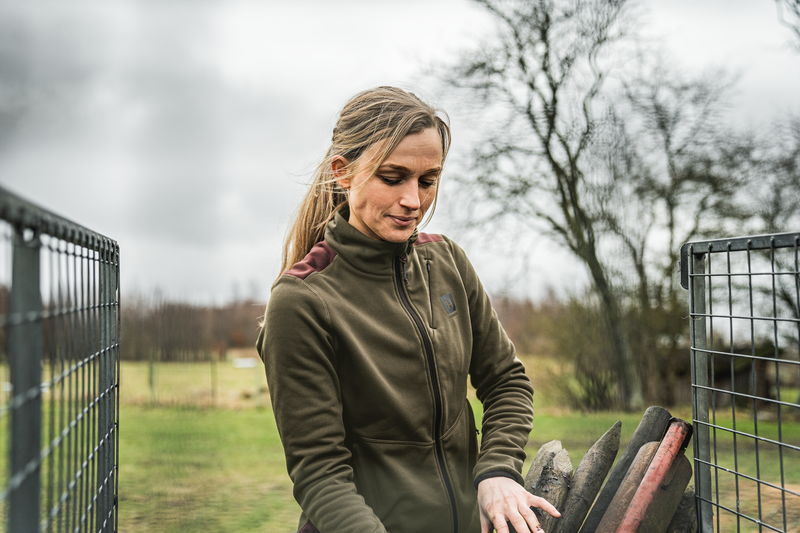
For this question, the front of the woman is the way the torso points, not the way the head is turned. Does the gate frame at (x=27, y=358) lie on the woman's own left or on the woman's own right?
on the woman's own right

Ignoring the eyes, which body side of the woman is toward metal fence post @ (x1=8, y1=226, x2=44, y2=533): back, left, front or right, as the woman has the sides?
right

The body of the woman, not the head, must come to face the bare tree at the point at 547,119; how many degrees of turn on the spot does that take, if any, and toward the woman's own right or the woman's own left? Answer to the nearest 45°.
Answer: approximately 135° to the woman's own left

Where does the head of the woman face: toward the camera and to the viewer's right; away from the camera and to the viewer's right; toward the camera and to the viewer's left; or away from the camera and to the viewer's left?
toward the camera and to the viewer's right

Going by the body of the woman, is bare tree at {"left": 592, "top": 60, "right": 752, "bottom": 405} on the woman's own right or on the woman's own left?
on the woman's own left
